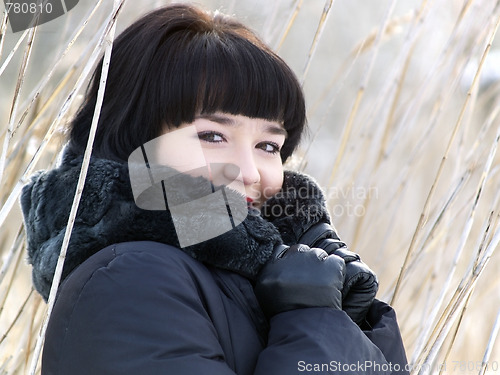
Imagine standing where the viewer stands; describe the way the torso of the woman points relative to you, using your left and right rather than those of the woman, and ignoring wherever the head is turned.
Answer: facing the viewer and to the right of the viewer
